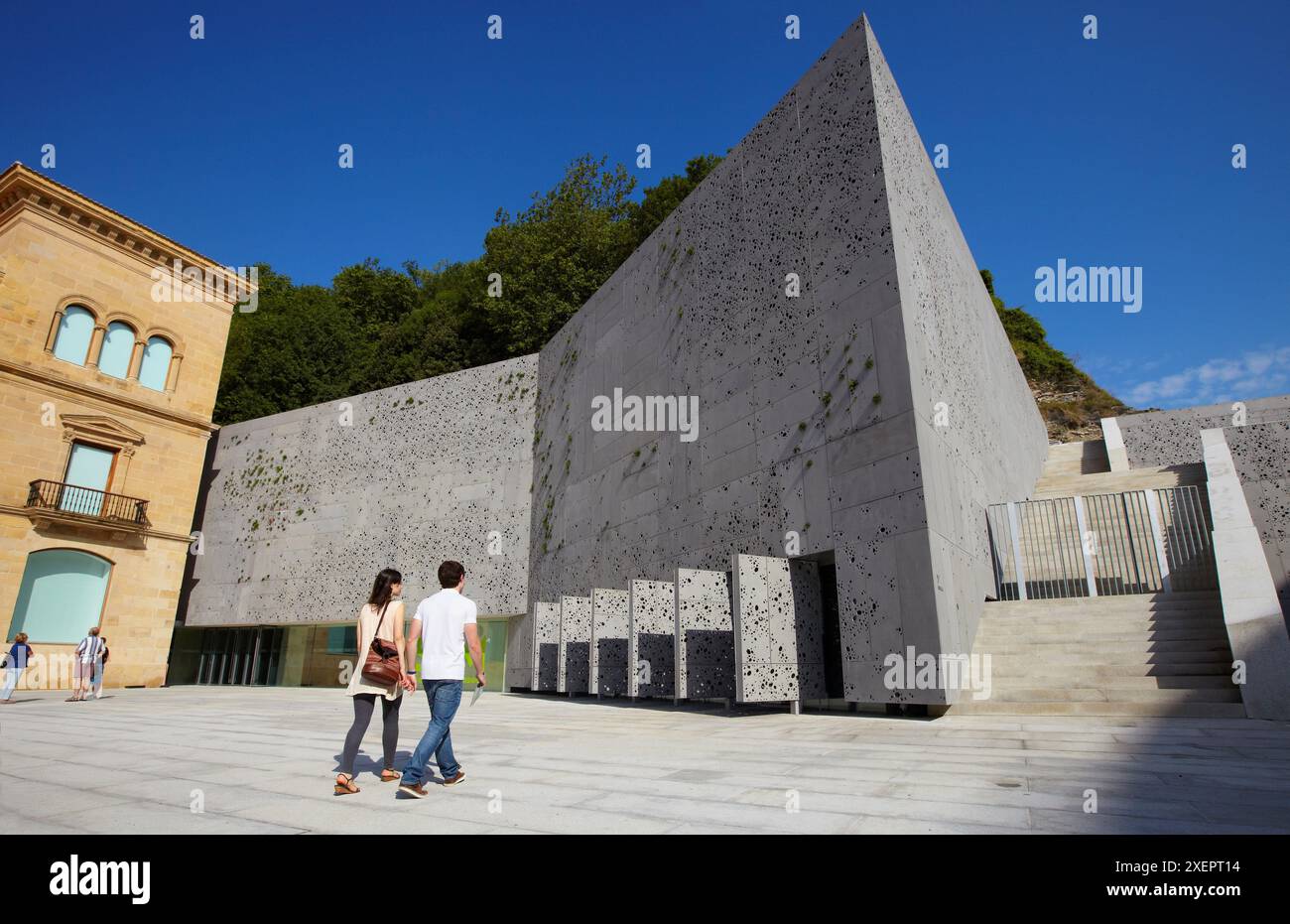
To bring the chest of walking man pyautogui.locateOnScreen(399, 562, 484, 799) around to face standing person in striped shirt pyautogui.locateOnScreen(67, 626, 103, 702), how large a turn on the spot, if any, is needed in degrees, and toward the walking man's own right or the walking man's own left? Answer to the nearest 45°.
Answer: approximately 90° to the walking man's own left

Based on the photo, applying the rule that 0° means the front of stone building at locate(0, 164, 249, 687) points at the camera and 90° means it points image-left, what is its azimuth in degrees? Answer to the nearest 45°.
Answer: approximately 315°

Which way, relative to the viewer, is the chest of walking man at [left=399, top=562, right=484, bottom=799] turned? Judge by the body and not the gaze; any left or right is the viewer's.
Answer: facing away from the viewer and to the right of the viewer

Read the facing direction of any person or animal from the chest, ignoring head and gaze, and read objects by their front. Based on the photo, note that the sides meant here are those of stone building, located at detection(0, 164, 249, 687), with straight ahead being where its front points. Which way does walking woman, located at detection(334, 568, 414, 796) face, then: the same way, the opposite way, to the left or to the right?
to the left

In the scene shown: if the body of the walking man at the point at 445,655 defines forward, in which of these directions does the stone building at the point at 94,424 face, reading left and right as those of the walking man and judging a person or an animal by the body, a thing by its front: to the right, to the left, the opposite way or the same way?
to the right

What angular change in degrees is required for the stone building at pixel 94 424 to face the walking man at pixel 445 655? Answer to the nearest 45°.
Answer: approximately 45° to its right

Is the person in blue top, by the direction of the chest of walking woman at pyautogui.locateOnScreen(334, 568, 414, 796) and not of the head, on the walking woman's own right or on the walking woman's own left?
on the walking woman's own left

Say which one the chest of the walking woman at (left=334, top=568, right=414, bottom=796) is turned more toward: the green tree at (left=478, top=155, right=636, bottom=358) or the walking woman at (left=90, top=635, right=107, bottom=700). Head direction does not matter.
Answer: the green tree

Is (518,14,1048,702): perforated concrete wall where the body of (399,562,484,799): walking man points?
yes

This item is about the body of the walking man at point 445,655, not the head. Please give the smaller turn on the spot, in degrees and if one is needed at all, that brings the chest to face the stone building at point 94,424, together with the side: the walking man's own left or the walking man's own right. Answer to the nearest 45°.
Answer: approximately 90° to the walking man's own left

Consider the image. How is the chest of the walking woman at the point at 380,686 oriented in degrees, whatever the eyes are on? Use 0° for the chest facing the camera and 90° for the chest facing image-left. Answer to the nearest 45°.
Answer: approximately 225°

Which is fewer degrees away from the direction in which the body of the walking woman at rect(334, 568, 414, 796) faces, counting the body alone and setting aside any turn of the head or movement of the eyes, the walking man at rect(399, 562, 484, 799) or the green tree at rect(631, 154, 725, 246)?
the green tree

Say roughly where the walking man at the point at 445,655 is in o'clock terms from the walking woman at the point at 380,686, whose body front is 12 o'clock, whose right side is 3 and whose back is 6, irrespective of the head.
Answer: The walking man is roughly at 3 o'clock from the walking woman.
